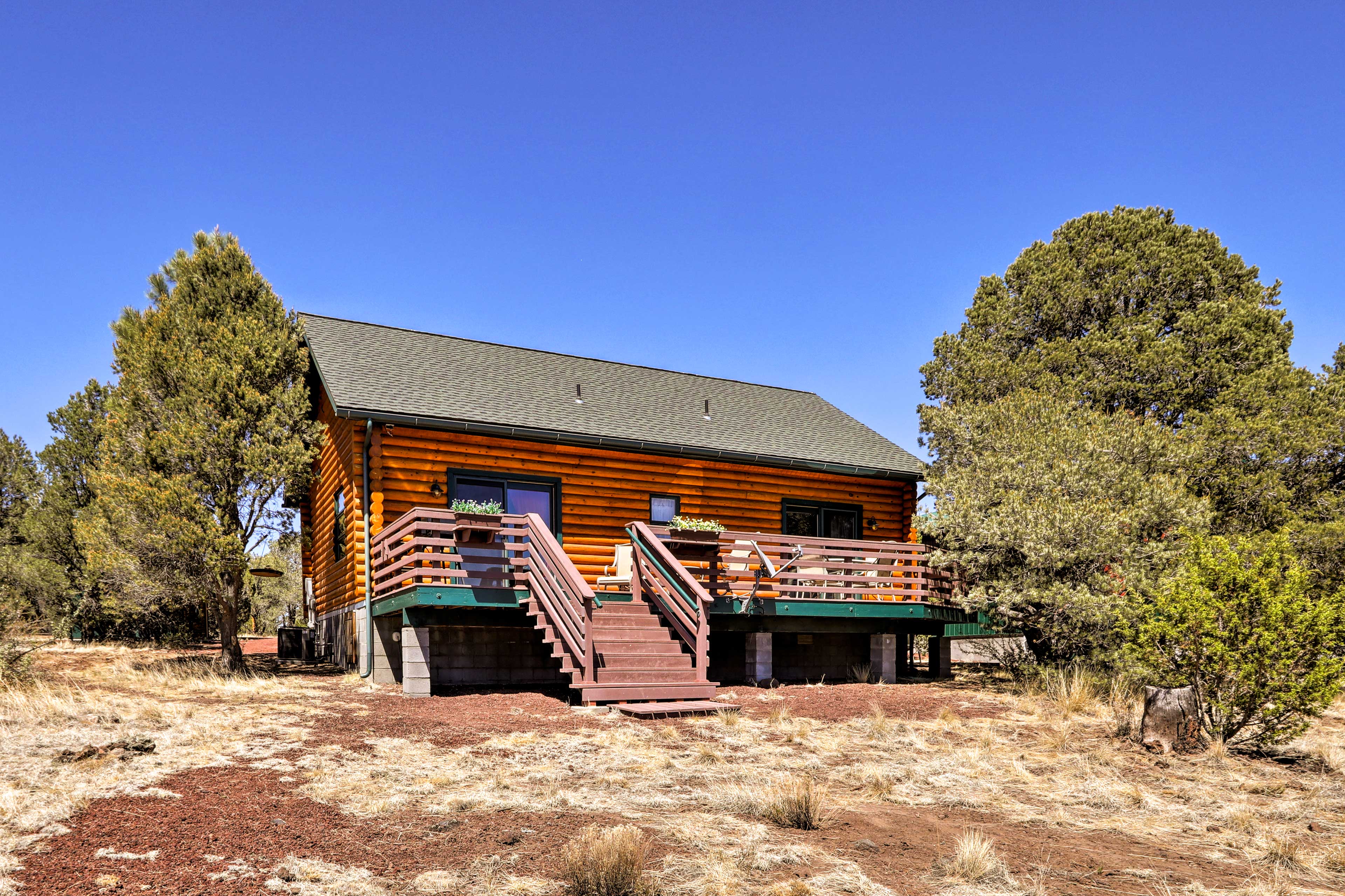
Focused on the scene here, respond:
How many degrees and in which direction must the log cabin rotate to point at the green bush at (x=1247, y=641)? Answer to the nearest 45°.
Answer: approximately 45° to its left

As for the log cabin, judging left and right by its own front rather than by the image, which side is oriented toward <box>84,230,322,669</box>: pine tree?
right

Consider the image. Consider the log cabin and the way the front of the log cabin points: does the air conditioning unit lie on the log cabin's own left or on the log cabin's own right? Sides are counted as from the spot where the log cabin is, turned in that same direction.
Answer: on the log cabin's own right

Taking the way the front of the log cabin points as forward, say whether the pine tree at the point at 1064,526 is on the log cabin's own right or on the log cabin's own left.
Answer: on the log cabin's own left

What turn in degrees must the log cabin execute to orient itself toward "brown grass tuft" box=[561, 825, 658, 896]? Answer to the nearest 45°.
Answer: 0° — it already faces it

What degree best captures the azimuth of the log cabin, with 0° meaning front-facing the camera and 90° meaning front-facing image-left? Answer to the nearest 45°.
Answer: approximately 0°

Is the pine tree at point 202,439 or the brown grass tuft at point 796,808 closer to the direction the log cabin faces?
the brown grass tuft

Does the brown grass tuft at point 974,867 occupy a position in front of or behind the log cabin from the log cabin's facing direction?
in front

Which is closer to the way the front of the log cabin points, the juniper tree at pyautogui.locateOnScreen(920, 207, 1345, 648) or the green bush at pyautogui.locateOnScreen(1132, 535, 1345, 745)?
the green bush

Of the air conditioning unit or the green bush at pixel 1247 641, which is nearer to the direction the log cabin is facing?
the green bush

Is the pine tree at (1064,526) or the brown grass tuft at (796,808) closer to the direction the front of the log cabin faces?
the brown grass tuft
